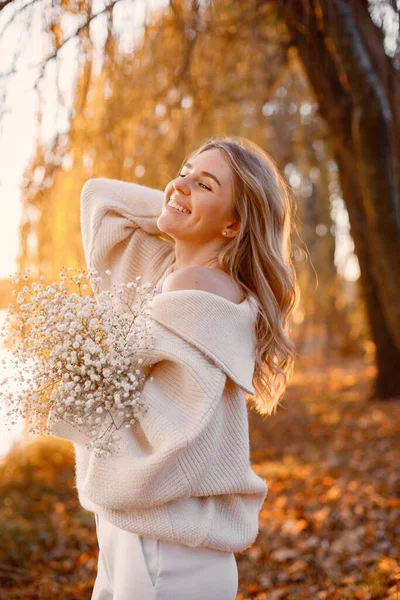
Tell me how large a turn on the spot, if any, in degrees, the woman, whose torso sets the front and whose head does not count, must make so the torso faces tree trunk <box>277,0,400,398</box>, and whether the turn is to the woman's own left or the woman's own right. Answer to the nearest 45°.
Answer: approximately 135° to the woman's own right

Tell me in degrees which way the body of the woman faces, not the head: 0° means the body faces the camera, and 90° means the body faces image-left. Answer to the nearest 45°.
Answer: approximately 90°
